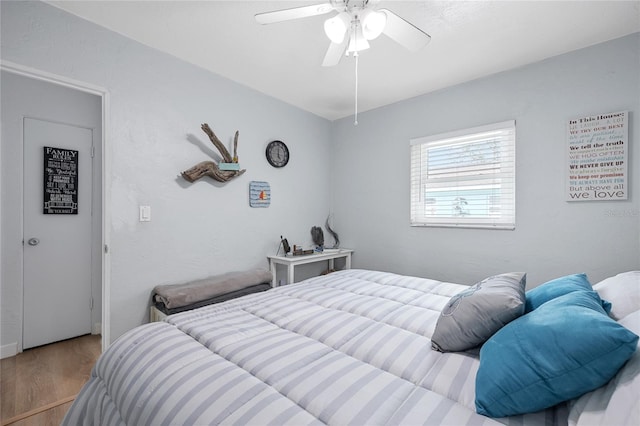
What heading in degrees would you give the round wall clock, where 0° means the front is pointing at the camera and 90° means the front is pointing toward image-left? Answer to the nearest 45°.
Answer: approximately 315°

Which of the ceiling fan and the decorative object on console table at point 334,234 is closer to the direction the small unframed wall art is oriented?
the ceiling fan

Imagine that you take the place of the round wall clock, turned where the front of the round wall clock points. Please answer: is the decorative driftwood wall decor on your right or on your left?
on your right

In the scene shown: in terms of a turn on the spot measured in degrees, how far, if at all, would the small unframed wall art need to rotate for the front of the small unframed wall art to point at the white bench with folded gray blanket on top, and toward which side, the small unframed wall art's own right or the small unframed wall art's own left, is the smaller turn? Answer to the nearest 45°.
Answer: approximately 90° to the small unframed wall art's own right

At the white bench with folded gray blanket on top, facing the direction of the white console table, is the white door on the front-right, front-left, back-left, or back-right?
back-left

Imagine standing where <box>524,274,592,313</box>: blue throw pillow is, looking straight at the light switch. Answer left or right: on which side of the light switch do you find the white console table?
right

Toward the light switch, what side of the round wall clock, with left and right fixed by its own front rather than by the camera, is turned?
right

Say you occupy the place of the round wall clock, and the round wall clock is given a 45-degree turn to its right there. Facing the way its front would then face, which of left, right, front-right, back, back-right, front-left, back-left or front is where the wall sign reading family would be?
right

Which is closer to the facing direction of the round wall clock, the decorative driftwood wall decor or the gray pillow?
the gray pillow

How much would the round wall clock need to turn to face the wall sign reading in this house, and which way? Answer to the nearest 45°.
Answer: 0° — it already faces it

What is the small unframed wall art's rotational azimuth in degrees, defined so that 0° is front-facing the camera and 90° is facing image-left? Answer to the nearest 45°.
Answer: approximately 315°
